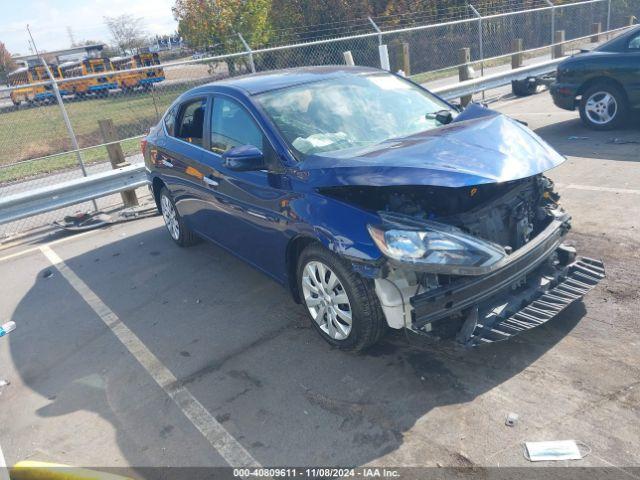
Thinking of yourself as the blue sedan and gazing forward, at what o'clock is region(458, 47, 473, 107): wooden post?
The wooden post is roughly at 8 o'clock from the blue sedan.

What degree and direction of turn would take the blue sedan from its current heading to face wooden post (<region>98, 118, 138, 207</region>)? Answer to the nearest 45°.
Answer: approximately 180°

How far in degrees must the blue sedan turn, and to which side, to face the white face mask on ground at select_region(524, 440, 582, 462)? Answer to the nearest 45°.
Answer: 0° — it already faces it

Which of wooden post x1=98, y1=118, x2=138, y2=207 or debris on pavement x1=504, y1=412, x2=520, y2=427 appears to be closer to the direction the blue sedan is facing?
the debris on pavement

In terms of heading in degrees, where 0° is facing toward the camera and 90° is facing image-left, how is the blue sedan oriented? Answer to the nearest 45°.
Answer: approximately 315°
